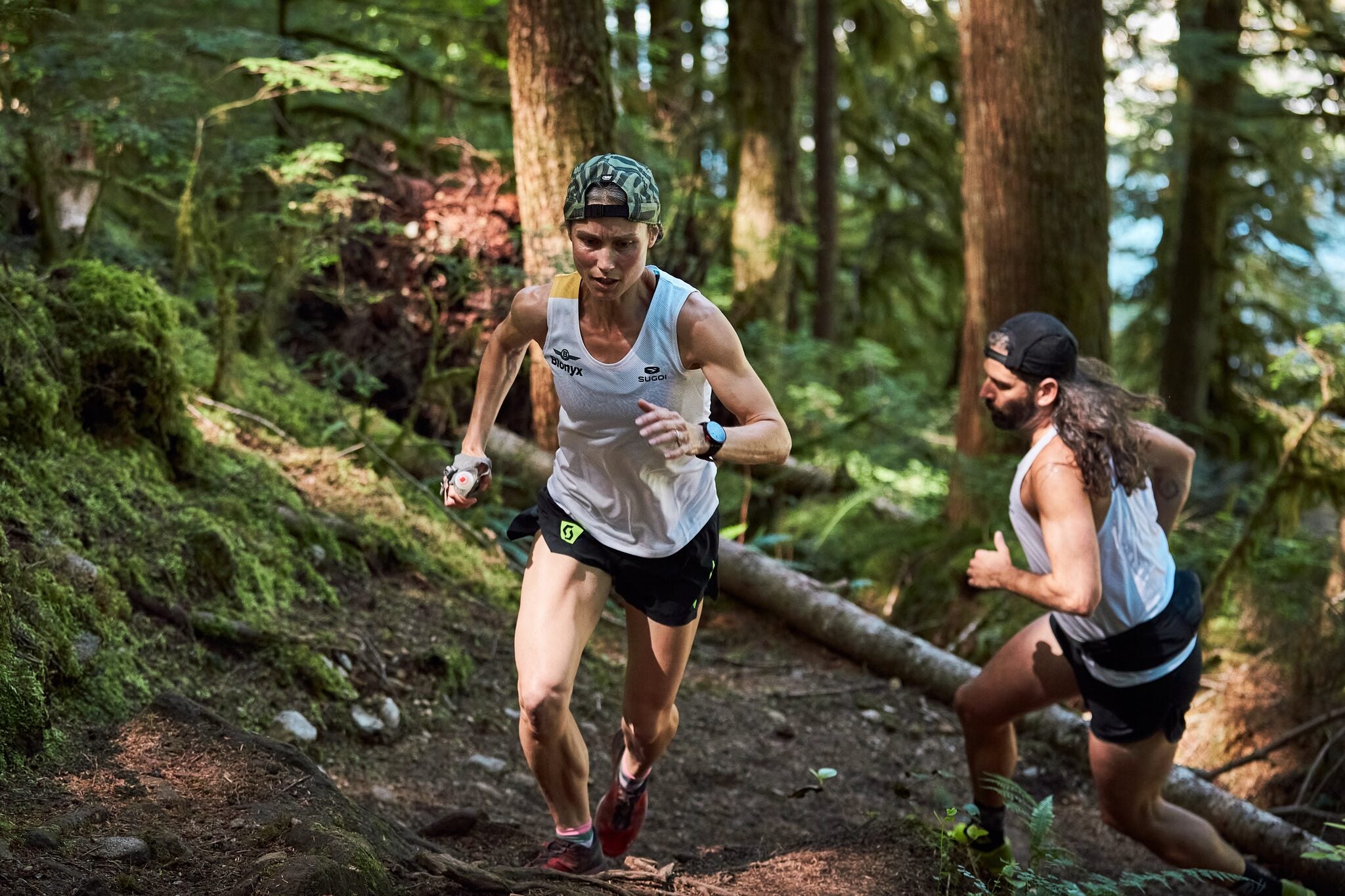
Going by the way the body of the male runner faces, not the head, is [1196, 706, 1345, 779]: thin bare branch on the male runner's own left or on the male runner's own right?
on the male runner's own right

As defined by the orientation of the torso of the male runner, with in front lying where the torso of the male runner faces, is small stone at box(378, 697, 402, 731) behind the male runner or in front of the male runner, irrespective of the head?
in front

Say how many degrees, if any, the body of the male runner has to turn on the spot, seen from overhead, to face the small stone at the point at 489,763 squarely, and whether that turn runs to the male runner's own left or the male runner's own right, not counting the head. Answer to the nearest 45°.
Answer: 0° — they already face it

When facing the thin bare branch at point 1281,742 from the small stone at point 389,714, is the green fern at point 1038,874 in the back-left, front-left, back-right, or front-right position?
front-right

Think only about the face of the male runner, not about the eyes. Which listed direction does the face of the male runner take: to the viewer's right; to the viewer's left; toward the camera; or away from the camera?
to the viewer's left

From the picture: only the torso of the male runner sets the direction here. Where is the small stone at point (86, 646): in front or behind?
in front

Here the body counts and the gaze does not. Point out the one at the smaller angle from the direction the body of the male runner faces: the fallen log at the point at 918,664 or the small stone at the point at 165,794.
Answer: the small stone

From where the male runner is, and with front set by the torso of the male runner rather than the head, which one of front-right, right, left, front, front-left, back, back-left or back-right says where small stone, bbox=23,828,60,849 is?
front-left

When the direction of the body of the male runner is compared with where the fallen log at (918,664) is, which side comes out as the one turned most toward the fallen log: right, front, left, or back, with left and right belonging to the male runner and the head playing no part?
right

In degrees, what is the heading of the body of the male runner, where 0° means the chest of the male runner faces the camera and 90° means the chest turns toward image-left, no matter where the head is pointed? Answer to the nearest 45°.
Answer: approximately 90°

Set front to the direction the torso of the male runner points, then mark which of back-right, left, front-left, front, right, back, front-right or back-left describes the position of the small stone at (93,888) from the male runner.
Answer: front-left

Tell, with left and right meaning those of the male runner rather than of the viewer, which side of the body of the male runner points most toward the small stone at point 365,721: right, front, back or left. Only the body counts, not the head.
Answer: front
